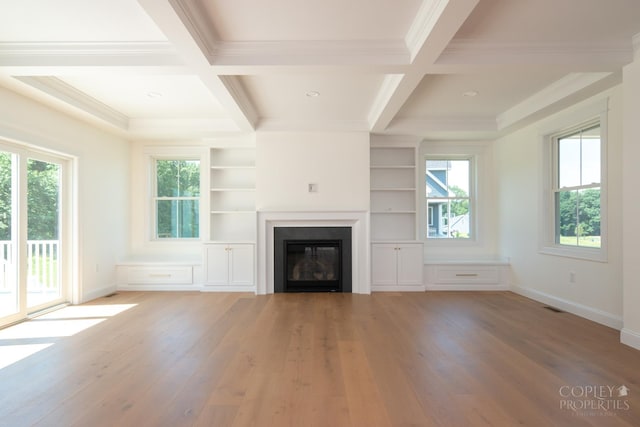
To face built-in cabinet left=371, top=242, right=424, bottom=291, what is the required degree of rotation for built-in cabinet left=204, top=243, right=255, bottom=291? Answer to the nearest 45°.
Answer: approximately 90° to its left

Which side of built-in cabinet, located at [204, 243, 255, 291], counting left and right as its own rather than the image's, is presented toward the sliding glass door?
right

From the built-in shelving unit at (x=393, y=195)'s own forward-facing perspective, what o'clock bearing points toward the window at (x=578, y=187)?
The window is roughly at 10 o'clock from the built-in shelving unit.

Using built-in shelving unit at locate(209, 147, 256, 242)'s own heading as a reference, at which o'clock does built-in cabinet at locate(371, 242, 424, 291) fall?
The built-in cabinet is roughly at 10 o'clock from the built-in shelving unit.

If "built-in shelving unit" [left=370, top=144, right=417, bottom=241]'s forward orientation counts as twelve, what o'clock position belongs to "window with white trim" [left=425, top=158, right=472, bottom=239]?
The window with white trim is roughly at 8 o'clock from the built-in shelving unit.

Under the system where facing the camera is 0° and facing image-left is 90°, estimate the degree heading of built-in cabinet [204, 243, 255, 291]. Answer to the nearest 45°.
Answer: approximately 0°

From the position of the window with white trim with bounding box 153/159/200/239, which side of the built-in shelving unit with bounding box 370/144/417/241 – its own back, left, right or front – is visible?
right

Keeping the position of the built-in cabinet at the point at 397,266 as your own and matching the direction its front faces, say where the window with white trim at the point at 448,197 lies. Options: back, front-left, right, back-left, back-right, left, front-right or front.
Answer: back-left

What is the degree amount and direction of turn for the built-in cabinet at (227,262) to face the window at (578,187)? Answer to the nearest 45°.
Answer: approximately 45° to its left

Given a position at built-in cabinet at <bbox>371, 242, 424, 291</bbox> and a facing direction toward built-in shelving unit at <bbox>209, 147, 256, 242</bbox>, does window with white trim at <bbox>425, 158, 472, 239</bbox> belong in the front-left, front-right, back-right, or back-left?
back-right
